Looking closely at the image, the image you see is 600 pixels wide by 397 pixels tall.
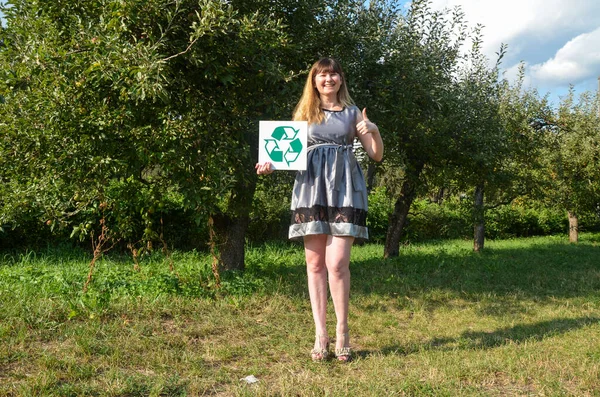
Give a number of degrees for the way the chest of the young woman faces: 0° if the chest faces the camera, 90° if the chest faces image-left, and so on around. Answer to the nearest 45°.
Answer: approximately 0°

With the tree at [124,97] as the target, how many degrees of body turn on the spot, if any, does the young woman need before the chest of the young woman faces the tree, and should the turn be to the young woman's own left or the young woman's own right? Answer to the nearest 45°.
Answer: approximately 135° to the young woman's own right

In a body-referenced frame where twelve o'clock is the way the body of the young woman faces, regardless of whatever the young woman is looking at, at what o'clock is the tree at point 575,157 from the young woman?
The tree is roughly at 7 o'clock from the young woman.

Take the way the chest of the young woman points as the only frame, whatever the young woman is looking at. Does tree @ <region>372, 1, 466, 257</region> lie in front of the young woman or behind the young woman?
behind
